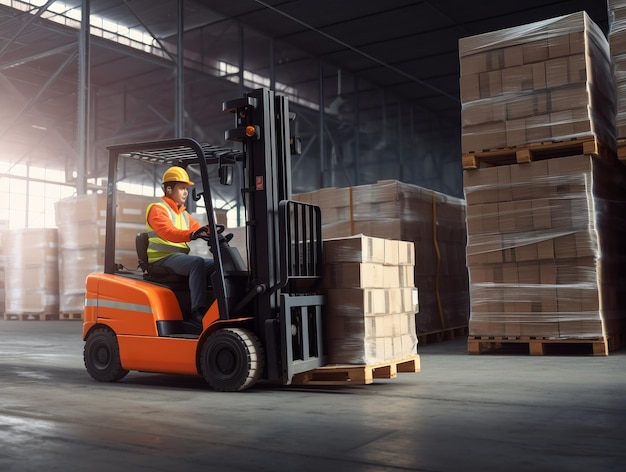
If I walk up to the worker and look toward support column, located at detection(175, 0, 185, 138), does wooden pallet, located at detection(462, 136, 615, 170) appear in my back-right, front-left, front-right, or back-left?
front-right

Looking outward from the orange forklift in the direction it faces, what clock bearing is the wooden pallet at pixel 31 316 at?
The wooden pallet is roughly at 7 o'clock from the orange forklift.

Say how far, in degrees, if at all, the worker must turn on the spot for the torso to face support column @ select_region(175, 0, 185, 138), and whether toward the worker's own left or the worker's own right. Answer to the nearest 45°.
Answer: approximately 135° to the worker's own left

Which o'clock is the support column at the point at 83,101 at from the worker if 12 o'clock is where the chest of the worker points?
The support column is roughly at 7 o'clock from the worker.

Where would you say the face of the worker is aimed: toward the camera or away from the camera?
toward the camera

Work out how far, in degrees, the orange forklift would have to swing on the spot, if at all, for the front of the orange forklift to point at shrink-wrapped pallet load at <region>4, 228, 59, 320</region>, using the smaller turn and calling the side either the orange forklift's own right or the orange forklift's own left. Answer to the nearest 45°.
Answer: approximately 135° to the orange forklift's own left

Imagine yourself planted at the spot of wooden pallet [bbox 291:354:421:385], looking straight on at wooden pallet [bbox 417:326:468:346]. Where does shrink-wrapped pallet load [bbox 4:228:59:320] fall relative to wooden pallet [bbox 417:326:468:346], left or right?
left

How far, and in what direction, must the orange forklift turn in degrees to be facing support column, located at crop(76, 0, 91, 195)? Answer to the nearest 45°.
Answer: approximately 135° to its left

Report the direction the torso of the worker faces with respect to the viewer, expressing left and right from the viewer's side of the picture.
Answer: facing the viewer and to the right of the viewer

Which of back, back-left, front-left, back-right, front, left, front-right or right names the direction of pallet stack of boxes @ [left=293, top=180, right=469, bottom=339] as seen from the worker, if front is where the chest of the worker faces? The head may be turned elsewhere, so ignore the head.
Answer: left

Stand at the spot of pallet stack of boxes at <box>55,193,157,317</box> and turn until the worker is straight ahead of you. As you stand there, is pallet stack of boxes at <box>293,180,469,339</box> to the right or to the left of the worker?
left

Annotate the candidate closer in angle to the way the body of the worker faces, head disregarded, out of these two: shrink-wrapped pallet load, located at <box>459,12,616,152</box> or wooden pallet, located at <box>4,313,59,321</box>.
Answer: the shrink-wrapped pallet load
